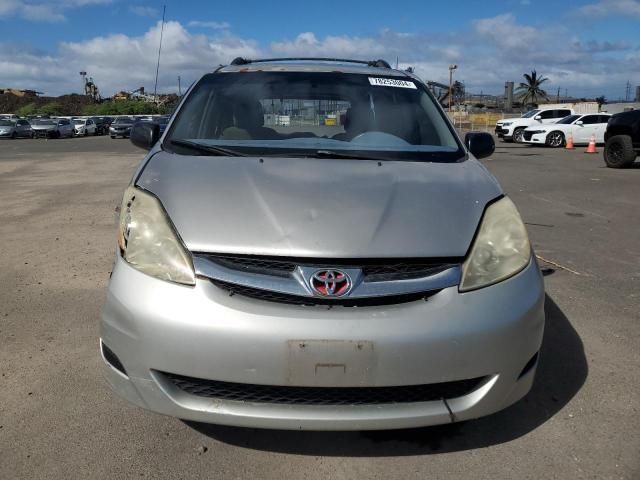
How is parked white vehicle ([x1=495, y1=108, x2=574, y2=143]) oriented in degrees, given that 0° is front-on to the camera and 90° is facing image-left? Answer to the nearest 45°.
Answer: approximately 45°

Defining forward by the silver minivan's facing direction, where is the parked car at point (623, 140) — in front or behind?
behind

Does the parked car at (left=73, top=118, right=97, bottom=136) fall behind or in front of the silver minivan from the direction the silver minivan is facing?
behind

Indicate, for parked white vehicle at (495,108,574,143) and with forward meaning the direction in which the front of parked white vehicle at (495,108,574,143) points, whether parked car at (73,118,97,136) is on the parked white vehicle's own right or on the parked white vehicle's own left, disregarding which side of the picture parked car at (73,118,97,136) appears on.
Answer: on the parked white vehicle's own right

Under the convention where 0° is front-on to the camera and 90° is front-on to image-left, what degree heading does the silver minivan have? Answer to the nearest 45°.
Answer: approximately 0°
